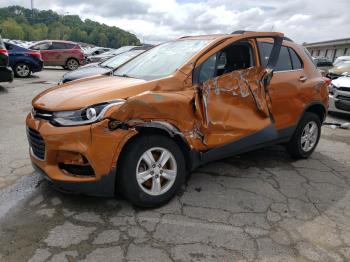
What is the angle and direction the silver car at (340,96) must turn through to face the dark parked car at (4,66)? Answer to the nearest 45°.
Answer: approximately 45° to its right

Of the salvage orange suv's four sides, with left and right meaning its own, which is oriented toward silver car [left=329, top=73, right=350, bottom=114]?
back

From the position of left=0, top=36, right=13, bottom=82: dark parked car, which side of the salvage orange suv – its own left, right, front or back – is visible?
right

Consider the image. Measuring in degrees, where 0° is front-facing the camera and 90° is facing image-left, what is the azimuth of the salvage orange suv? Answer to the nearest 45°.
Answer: approximately 45°

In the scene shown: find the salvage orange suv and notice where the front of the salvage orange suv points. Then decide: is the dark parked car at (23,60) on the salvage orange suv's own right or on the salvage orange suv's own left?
on the salvage orange suv's own right

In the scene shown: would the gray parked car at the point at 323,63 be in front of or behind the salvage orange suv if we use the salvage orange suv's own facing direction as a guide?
behind
